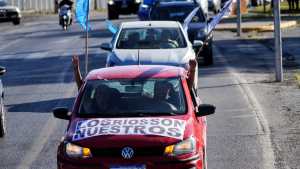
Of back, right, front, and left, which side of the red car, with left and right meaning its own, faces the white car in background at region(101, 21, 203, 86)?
back

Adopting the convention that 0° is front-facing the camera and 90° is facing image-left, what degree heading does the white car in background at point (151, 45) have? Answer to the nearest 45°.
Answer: approximately 0°

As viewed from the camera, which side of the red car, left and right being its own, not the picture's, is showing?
front

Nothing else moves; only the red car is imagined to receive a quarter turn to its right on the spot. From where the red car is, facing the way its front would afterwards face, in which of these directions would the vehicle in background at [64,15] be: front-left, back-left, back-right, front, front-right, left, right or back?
right

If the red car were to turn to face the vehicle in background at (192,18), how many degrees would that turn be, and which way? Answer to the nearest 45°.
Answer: approximately 180°

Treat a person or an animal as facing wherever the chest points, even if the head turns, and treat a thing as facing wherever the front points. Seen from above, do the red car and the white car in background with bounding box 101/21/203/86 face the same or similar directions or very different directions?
same or similar directions

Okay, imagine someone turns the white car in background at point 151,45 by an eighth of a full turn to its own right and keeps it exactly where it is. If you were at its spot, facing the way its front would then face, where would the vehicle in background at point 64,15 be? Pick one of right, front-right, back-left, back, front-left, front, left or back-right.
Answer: back-right

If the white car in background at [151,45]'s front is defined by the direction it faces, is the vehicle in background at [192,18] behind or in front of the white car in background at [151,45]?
behind

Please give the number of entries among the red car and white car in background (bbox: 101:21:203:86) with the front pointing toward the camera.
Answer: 2

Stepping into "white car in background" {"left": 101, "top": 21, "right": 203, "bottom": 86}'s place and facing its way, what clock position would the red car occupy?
The red car is roughly at 12 o'clock from the white car in background.
